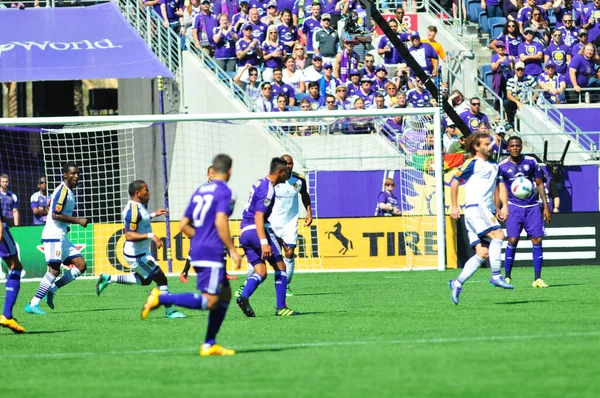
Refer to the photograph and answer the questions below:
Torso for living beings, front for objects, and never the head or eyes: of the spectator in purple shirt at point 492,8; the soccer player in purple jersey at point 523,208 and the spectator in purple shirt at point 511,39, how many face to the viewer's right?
0

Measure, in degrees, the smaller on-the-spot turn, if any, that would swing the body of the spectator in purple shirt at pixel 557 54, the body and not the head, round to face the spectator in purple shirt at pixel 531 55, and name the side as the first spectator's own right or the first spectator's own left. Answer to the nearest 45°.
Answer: approximately 90° to the first spectator's own right

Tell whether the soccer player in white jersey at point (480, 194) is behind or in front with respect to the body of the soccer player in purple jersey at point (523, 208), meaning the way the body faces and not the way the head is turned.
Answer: in front

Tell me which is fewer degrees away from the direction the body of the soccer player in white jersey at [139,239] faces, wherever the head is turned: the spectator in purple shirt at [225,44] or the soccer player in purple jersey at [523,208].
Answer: the soccer player in purple jersey

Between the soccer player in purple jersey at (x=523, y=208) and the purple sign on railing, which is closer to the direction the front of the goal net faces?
the soccer player in purple jersey

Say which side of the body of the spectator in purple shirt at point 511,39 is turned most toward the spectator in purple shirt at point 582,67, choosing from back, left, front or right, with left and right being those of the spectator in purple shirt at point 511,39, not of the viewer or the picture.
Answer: left

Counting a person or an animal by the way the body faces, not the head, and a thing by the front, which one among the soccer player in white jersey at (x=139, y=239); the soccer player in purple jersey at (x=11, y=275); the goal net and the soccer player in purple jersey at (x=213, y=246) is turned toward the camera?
the goal net

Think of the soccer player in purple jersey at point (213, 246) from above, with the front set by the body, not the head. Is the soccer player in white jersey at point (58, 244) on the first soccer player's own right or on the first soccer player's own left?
on the first soccer player's own left

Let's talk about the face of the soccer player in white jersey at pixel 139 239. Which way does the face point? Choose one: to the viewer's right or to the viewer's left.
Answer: to the viewer's right

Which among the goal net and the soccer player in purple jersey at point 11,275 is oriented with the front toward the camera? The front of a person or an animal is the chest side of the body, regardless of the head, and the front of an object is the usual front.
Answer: the goal net

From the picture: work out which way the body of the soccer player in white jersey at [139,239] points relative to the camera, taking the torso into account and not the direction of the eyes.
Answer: to the viewer's right

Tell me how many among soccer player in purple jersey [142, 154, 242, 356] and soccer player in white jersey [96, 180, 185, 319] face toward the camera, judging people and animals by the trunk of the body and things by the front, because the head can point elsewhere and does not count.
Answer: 0

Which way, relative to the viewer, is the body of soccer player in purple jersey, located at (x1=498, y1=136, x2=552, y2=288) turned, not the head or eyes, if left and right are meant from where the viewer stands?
facing the viewer

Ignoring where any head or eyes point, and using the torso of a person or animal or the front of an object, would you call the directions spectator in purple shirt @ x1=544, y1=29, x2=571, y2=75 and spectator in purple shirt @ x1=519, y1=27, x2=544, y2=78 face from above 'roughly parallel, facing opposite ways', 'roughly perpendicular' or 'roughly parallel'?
roughly parallel

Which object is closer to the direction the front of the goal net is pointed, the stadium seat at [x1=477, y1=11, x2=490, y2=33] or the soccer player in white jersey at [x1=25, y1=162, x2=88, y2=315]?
the soccer player in white jersey

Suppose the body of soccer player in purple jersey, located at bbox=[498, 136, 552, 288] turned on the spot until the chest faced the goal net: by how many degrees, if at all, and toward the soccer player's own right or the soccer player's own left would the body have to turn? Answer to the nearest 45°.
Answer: approximately 135° to the soccer player's own right

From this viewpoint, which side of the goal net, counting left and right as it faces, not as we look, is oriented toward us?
front
